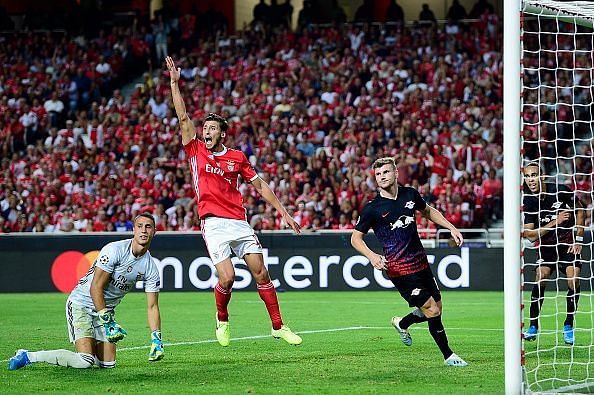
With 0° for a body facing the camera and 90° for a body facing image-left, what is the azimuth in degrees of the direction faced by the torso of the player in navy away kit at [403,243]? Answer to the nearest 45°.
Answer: approximately 0°

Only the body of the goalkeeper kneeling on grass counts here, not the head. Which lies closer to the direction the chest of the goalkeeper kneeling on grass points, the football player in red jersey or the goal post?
the goal post

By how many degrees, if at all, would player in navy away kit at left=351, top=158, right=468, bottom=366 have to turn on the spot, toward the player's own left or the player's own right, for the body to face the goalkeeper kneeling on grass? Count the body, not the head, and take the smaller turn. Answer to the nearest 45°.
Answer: approximately 90° to the player's own right

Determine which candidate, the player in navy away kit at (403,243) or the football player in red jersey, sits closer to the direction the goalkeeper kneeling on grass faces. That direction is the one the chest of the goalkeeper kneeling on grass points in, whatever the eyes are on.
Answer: the player in navy away kit

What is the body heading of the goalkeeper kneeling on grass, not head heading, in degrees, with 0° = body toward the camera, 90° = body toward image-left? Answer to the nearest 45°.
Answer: approximately 315°

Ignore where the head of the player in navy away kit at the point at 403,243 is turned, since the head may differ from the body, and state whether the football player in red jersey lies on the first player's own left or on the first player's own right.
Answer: on the first player's own right

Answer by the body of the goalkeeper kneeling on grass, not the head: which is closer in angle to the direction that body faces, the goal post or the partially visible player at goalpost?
the goal post
